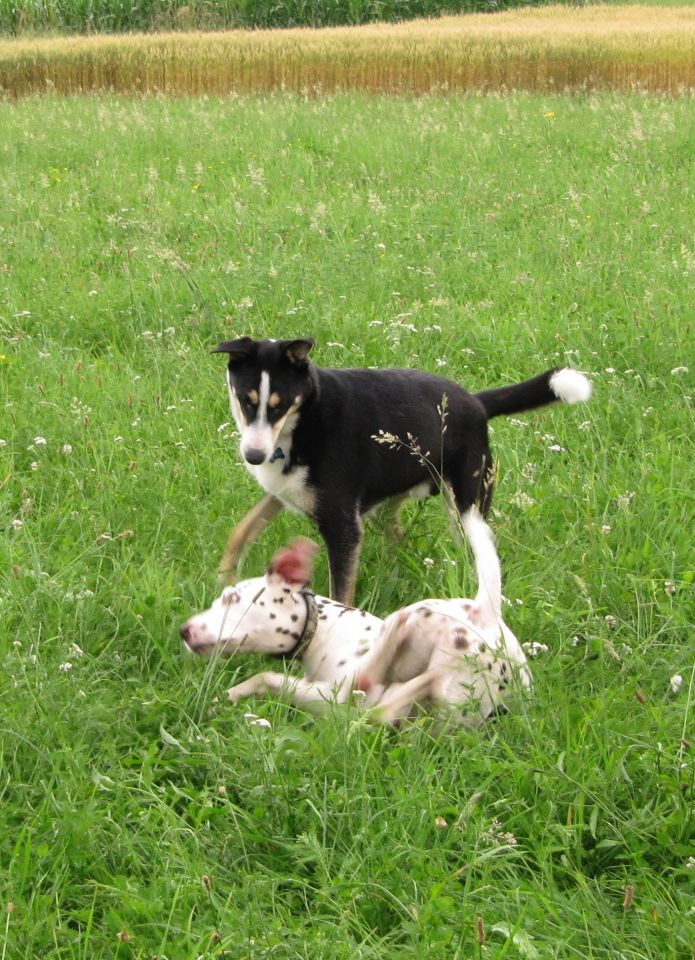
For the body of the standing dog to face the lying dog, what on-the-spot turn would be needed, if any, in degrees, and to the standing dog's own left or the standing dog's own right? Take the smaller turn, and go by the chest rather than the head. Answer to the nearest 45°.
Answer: approximately 45° to the standing dog's own left

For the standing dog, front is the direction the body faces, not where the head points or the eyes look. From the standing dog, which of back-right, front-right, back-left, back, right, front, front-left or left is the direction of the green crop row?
back-right

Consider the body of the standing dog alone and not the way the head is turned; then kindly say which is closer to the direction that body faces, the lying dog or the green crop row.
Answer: the lying dog

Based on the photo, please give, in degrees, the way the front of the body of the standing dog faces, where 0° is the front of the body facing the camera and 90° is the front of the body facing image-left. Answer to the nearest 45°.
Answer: approximately 45°
